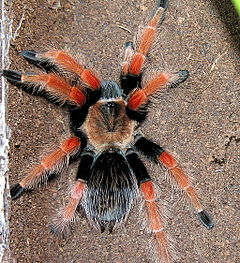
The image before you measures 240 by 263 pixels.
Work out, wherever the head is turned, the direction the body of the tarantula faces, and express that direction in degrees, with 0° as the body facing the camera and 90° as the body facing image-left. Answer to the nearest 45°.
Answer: approximately 180°
